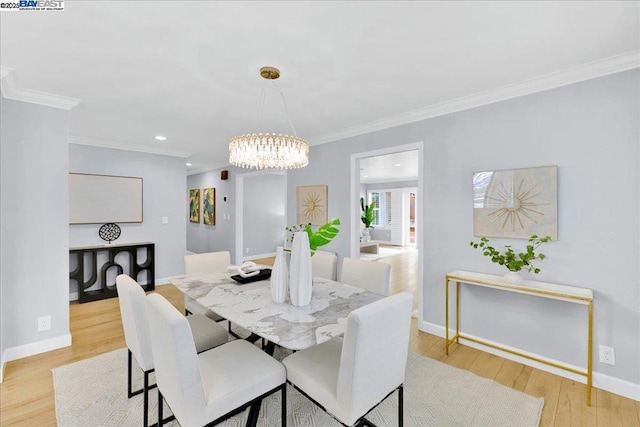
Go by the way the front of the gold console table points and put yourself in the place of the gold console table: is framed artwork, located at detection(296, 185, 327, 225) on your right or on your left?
on your right

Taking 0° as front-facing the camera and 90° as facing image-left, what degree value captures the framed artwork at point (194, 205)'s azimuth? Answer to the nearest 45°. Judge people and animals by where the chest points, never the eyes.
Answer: approximately 45°

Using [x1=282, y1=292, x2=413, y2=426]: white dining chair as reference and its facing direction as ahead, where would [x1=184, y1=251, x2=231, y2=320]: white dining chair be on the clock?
[x1=184, y1=251, x2=231, y2=320]: white dining chair is roughly at 12 o'clock from [x1=282, y1=292, x2=413, y2=426]: white dining chair.

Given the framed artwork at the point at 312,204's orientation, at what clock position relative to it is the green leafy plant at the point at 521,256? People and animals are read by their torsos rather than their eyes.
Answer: The green leafy plant is roughly at 9 o'clock from the framed artwork.

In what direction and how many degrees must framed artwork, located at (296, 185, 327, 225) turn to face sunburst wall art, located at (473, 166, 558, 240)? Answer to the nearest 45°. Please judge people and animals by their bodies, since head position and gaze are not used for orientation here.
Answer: approximately 90° to its left

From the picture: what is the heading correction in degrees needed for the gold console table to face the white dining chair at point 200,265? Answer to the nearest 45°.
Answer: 0° — it already faces it

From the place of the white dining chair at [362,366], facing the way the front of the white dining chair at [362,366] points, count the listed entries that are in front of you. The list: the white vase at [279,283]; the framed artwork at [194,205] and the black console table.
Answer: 3

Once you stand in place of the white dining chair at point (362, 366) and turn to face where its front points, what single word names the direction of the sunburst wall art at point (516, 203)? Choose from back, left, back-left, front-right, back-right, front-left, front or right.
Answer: right

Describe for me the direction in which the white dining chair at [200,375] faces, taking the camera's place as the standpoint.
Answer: facing away from the viewer and to the right of the viewer

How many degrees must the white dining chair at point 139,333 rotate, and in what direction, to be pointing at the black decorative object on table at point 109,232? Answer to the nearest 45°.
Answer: approximately 45° to its left

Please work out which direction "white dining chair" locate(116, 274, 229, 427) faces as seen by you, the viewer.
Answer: facing away from the viewer and to the right of the viewer

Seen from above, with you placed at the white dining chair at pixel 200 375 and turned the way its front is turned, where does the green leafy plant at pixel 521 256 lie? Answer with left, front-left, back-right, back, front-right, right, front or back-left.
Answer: front-right

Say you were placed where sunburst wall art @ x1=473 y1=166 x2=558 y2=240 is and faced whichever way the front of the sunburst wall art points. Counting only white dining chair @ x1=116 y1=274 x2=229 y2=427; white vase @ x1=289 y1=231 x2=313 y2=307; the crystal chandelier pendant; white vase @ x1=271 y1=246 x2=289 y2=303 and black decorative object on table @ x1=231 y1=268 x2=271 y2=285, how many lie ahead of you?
5
